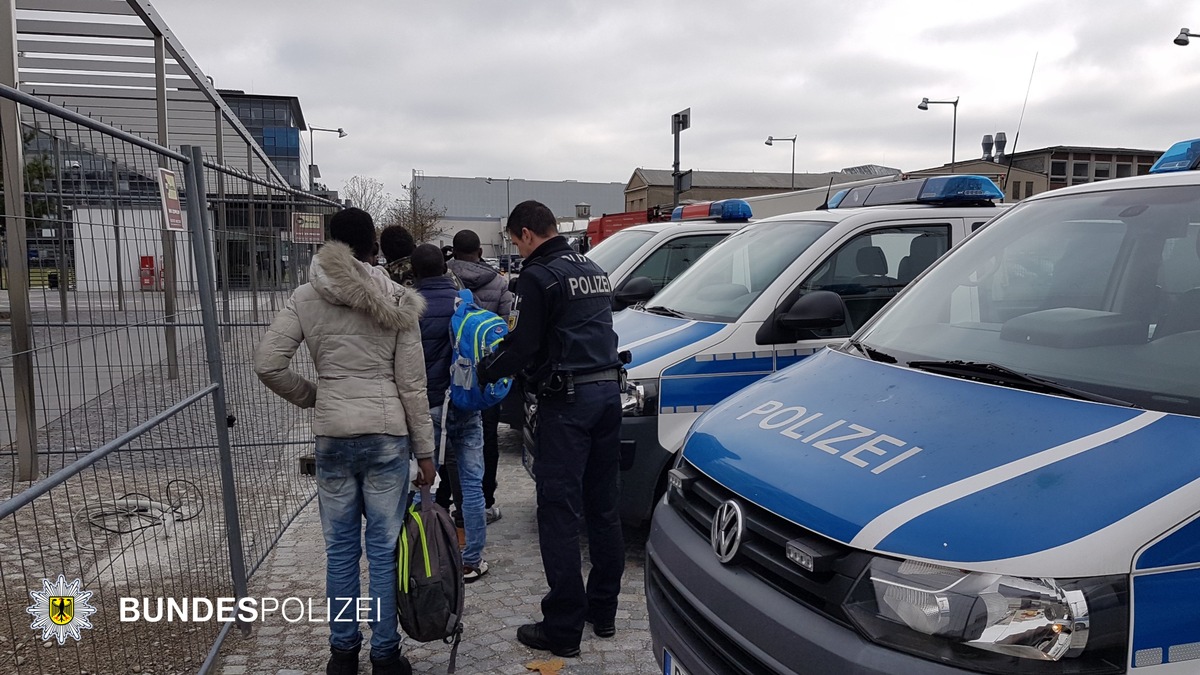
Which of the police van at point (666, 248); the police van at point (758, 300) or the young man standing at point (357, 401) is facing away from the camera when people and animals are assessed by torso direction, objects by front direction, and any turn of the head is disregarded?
the young man standing

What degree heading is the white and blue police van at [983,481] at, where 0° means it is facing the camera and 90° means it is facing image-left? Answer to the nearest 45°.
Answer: approximately 45°

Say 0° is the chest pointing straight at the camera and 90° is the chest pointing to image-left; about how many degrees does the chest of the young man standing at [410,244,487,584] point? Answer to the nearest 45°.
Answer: approximately 180°

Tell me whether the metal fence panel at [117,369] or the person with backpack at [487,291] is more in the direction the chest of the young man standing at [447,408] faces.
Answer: the person with backpack

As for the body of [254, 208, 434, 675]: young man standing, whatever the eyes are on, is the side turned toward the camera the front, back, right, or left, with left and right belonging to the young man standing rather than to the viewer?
back

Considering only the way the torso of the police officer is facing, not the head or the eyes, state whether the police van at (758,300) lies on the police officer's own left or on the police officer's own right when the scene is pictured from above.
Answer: on the police officer's own right

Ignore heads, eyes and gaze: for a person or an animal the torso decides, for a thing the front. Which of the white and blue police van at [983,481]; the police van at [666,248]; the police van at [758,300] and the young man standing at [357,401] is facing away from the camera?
the young man standing

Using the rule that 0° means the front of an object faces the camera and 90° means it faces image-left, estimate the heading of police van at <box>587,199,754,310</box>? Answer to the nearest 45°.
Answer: approximately 45°
